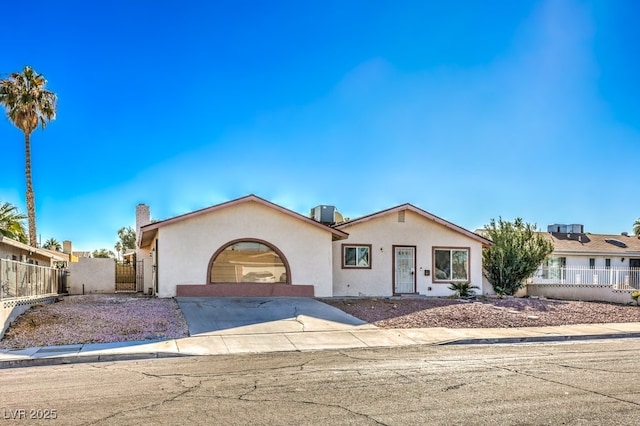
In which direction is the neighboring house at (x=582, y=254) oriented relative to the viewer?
toward the camera

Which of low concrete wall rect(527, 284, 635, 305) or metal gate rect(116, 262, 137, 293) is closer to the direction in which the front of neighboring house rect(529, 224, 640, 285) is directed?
the low concrete wall

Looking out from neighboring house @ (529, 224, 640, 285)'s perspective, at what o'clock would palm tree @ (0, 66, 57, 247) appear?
The palm tree is roughly at 2 o'clock from the neighboring house.

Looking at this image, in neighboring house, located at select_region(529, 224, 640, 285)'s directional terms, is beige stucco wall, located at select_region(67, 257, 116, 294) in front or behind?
in front

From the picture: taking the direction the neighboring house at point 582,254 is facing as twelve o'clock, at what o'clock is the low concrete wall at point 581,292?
The low concrete wall is roughly at 12 o'clock from the neighboring house.
